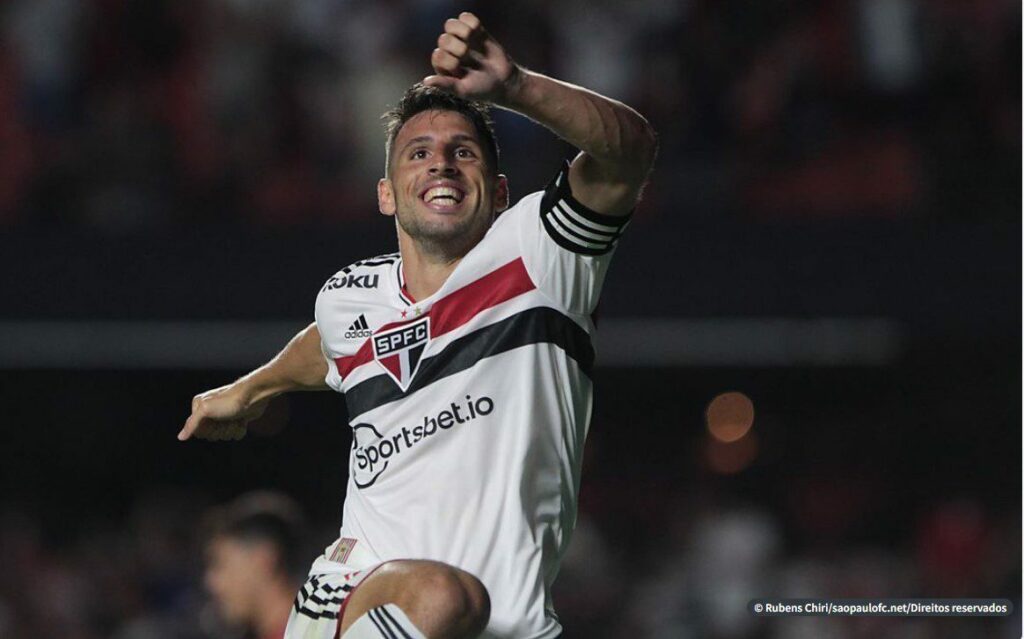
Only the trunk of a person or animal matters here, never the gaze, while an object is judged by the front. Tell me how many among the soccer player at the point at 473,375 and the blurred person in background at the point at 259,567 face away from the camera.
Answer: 0

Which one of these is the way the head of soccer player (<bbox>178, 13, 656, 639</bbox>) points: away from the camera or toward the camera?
toward the camera

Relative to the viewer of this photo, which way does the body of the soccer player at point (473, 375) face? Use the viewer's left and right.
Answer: facing the viewer and to the left of the viewer

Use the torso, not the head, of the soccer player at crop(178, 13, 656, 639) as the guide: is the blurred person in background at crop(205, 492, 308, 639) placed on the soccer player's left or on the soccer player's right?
on the soccer player's right

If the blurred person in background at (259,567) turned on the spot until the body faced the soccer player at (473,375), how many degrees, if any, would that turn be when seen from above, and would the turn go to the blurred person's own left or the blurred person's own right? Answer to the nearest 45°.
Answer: approximately 90° to the blurred person's own left
